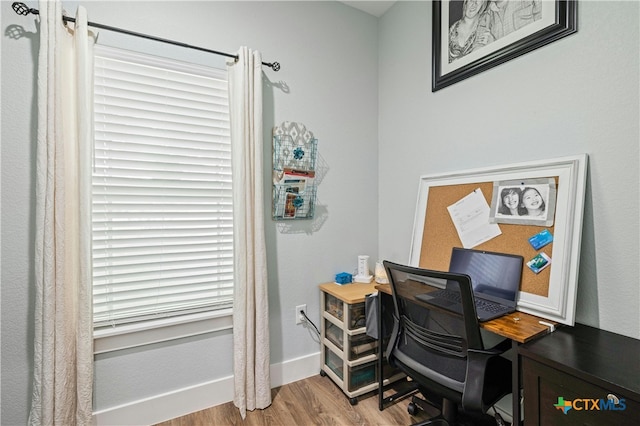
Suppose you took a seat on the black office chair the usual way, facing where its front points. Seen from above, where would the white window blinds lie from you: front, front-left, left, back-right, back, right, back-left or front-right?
back-left

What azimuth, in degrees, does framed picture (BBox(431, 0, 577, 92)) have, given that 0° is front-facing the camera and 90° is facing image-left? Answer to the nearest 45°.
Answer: approximately 45°

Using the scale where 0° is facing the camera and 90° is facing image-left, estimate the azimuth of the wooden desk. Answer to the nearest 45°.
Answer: approximately 45°
